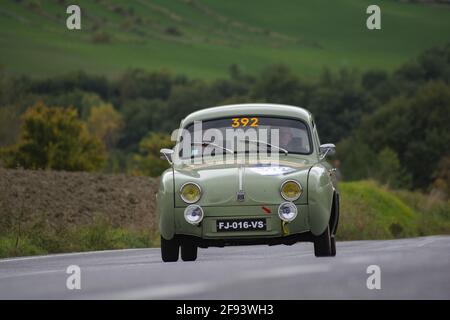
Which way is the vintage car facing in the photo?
toward the camera
